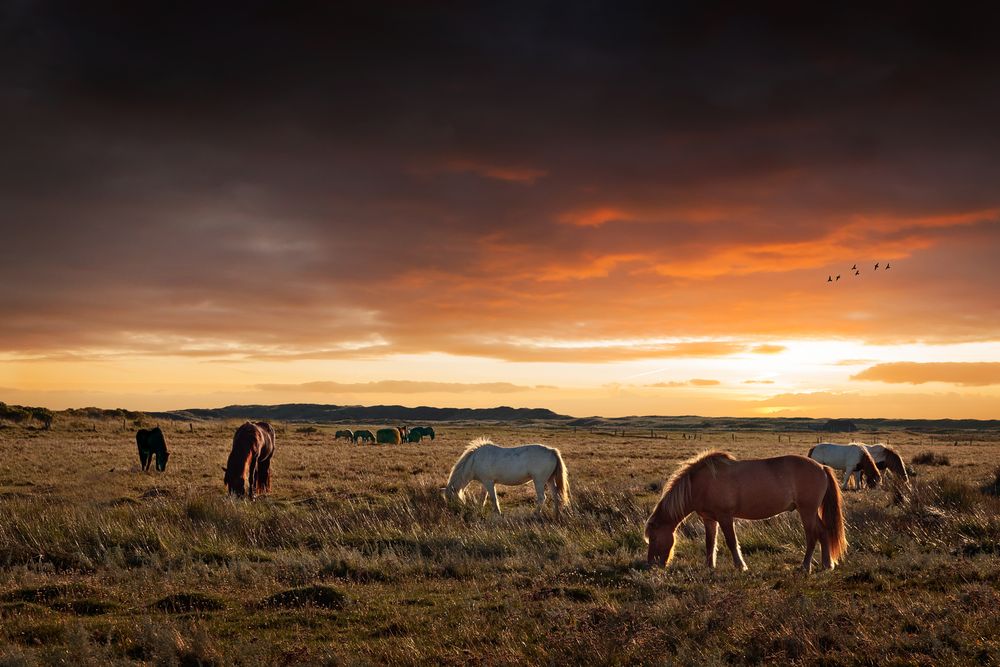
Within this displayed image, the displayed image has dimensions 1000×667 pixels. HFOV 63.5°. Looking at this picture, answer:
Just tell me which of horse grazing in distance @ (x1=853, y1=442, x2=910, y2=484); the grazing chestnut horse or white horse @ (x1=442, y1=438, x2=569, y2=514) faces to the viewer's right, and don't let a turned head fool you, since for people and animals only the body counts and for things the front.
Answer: the horse grazing in distance

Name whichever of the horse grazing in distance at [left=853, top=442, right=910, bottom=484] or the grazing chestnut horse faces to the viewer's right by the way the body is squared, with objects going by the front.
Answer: the horse grazing in distance

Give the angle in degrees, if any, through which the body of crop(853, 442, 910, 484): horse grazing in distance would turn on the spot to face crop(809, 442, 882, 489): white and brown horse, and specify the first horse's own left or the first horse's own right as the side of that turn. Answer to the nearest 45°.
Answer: approximately 135° to the first horse's own right

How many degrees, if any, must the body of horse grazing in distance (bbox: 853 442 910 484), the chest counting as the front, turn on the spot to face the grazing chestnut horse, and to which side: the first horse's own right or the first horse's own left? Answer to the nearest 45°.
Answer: approximately 90° to the first horse's own right

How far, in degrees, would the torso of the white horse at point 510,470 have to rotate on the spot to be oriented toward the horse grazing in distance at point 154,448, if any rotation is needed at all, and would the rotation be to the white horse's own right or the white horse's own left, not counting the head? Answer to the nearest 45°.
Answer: approximately 45° to the white horse's own right

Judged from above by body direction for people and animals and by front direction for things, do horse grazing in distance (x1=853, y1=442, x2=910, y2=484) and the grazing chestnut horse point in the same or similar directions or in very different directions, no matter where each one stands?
very different directions

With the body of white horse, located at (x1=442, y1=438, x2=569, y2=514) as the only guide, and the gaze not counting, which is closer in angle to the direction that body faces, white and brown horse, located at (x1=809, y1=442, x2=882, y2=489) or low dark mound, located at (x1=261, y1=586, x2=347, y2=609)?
the low dark mound

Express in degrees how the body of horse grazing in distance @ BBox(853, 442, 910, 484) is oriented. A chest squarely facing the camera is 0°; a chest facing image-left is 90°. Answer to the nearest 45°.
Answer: approximately 270°

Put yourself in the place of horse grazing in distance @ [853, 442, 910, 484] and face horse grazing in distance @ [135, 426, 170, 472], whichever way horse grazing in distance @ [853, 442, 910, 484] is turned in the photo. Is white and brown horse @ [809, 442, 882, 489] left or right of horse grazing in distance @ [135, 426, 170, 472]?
left

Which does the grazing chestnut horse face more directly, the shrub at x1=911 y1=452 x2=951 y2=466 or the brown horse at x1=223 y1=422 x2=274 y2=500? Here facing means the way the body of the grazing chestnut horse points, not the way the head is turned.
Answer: the brown horse

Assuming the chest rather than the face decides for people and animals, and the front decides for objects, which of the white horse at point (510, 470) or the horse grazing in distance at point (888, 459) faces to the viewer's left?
the white horse

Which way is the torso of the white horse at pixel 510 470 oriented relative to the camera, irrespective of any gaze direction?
to the viewer's left

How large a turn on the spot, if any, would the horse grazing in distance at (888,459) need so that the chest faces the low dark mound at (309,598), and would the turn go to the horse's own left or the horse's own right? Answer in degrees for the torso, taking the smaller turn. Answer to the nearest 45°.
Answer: approximately 90° to the horse's own right

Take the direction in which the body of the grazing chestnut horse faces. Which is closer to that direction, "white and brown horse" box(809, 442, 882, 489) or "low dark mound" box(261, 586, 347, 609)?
the low dark mound

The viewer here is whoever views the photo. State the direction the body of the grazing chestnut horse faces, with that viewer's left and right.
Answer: facing to the left of the viewer
